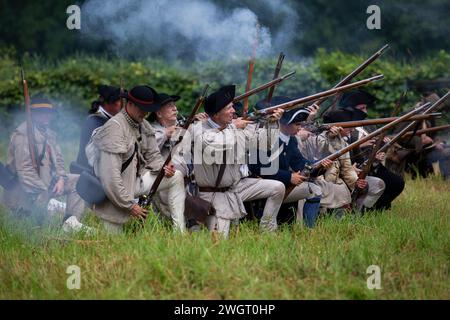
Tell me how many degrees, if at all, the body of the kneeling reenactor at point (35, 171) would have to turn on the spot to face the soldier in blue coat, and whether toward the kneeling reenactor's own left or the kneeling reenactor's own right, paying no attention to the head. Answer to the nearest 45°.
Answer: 0° — they already face them

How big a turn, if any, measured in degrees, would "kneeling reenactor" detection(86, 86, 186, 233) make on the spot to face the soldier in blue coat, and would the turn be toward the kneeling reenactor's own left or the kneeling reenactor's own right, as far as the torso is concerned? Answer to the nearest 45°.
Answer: approximately 45° to the kneeling reenactor's own left

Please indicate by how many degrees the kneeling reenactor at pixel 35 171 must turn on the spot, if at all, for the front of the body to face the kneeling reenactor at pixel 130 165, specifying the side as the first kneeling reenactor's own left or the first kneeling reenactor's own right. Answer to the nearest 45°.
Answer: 0° — they already face them

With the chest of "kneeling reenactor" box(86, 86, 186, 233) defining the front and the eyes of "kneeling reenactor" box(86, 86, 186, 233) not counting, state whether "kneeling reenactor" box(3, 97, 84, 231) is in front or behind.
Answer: behind

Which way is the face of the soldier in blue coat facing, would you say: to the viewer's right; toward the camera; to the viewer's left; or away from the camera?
to the viewer's right

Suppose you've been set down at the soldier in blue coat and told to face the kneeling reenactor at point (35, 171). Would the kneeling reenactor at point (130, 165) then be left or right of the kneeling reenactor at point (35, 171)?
left

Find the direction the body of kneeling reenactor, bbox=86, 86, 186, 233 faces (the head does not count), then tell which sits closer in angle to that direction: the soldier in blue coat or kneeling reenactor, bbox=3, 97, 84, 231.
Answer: the soldier in blue coat
